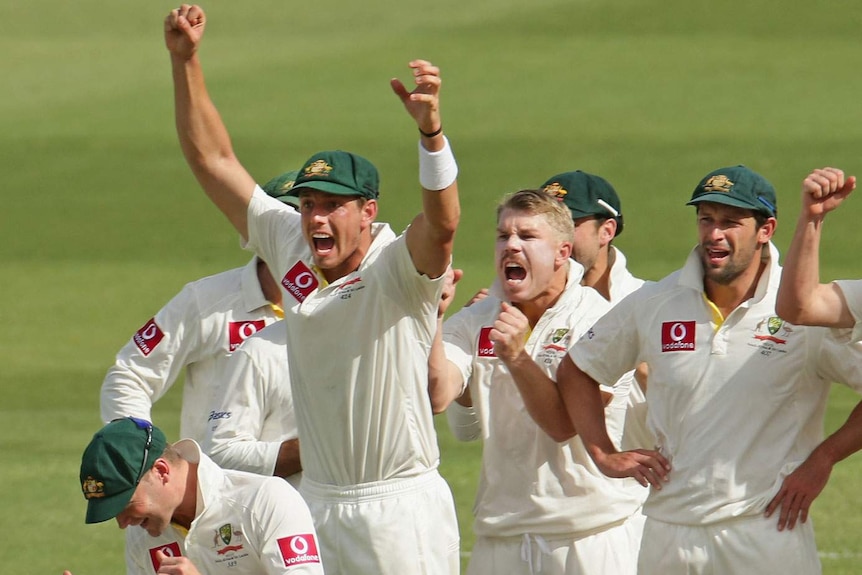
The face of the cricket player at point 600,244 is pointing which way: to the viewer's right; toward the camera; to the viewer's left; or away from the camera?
to the viewer's left

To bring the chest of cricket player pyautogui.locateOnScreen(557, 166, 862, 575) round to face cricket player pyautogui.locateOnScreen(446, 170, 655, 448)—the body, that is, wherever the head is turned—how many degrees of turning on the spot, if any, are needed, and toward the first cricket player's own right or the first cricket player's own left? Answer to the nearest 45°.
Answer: approximately 135° to the first cricket player's own right

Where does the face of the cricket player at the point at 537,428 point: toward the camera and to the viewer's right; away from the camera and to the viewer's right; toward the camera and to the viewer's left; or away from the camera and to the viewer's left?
toward the camera and to the viewer's left

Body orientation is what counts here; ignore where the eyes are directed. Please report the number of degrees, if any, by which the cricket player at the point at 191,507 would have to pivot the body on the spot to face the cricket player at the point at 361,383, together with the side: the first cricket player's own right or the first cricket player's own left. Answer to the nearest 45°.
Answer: approximately 180°

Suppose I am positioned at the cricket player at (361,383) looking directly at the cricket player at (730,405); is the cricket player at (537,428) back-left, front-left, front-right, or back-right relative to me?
front-left

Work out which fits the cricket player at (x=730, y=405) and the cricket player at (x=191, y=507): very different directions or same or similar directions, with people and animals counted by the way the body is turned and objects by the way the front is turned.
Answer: same or similar directions

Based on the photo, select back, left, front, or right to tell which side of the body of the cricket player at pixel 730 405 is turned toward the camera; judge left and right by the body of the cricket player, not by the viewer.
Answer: front

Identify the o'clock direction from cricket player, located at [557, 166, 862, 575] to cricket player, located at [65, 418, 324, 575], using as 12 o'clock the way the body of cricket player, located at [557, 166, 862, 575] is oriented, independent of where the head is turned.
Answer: cricket player, located at [65, 418, 324, 575] is roughly at 2 o'clock from cricket player, located at [557, 166, 862, 575].

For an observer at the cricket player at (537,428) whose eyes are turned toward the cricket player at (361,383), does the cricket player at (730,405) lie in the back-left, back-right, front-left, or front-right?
back-left

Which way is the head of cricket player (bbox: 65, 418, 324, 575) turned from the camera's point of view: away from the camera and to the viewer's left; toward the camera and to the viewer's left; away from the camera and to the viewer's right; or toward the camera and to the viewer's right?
toward the camera and to the viewer's left

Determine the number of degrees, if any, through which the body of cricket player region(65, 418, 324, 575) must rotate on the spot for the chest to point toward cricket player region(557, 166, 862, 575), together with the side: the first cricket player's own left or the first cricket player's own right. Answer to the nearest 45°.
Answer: approximately 135° to the first cricket player's own left

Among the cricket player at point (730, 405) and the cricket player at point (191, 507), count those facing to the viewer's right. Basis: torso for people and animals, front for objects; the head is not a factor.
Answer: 0

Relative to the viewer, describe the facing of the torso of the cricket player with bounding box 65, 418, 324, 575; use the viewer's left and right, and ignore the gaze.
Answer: facing the viewer and to the left of the viewer

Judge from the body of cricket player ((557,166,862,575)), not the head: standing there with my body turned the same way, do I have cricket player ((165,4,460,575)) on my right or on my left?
on my right
